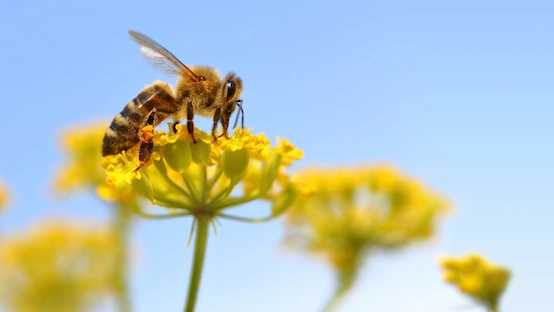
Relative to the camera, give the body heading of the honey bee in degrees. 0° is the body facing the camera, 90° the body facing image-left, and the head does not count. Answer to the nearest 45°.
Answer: approximately 270°

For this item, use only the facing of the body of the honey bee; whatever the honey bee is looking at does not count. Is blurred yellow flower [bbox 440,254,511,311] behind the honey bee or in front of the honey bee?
in front

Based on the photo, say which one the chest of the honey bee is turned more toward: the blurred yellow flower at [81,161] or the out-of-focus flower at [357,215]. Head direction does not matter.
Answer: the out-of-focus flower
